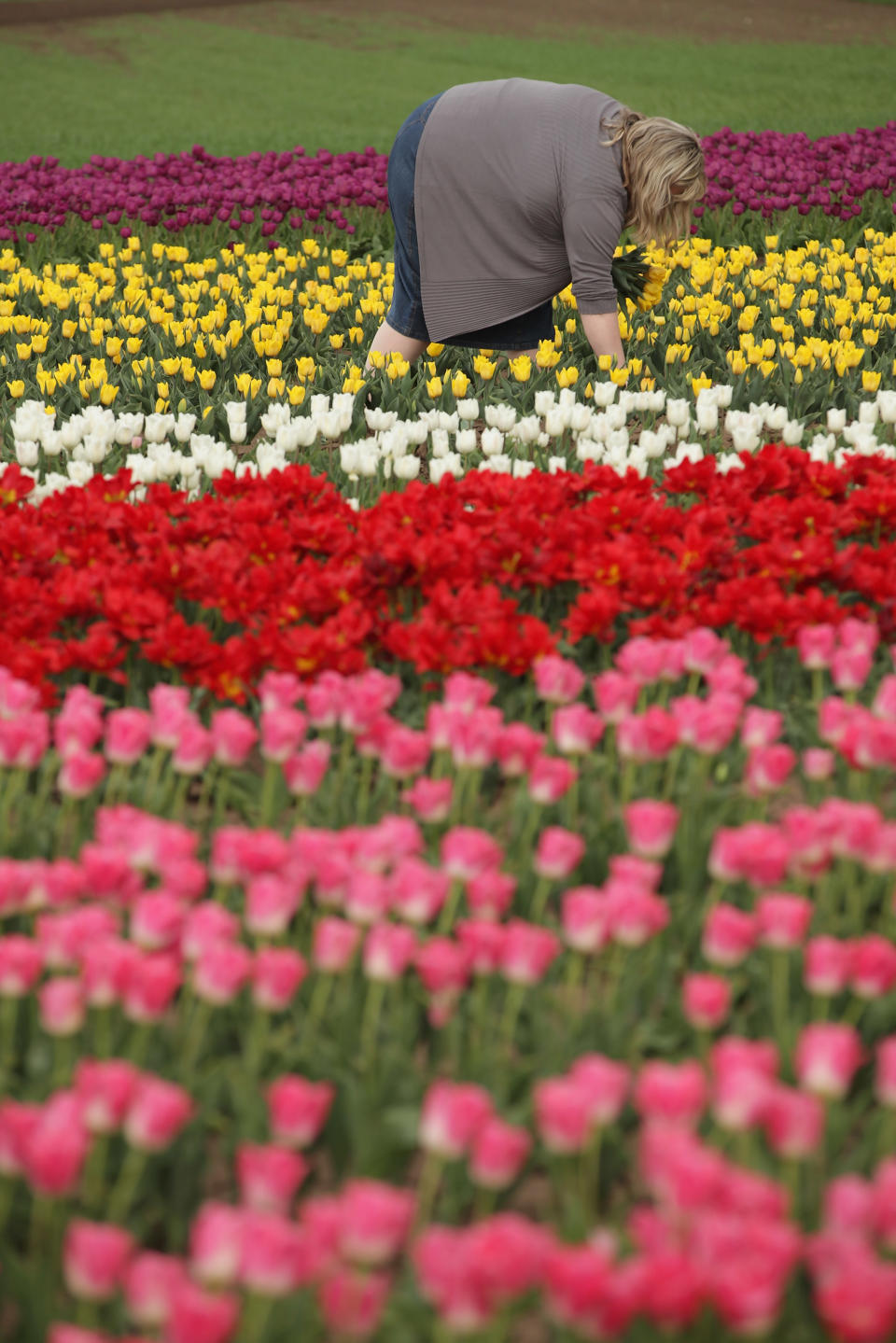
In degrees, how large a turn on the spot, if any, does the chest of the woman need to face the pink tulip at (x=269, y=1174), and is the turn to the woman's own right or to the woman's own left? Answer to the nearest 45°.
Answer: approximately 90° to the woman's own right

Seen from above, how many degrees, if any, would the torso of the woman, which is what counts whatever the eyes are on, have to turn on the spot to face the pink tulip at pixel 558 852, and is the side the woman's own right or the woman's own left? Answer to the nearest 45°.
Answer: approximately 90° to the woman's own right

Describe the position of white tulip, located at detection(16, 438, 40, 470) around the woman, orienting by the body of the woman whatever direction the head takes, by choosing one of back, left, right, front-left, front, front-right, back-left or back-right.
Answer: back-right

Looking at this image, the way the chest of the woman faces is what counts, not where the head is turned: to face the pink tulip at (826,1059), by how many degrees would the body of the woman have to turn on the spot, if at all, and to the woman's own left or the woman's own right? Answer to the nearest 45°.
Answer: approximately 90° to the woman's own right

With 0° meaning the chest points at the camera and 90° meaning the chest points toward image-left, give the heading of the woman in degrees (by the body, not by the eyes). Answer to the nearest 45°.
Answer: approximately 270°

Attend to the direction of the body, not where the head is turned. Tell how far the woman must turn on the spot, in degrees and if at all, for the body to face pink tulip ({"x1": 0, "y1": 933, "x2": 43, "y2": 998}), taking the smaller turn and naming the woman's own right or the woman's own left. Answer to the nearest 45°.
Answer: approximately 90° to the woman's own right

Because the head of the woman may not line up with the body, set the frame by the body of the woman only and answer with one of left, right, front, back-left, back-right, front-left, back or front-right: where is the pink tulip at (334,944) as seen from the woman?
right

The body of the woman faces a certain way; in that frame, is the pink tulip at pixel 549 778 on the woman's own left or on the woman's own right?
on the woman's own right

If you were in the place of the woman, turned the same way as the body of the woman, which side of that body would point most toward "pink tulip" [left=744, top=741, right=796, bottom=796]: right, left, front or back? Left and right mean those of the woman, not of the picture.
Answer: right

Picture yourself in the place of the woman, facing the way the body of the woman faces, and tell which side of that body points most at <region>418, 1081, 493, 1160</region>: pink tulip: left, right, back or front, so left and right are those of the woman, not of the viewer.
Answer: right

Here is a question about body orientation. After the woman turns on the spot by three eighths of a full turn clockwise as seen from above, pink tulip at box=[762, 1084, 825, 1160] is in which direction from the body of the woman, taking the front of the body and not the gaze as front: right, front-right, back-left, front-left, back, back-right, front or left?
front-left
